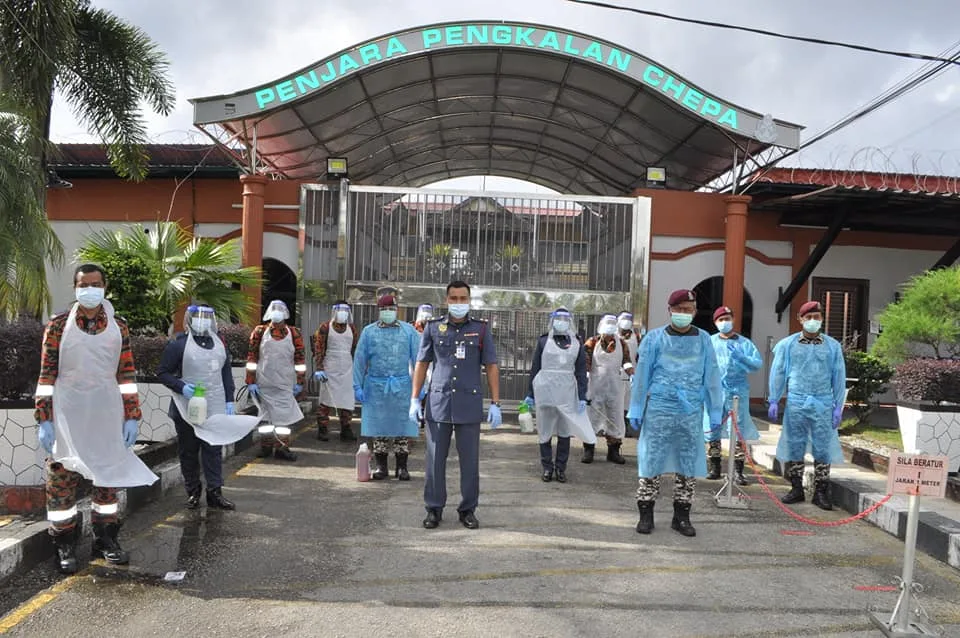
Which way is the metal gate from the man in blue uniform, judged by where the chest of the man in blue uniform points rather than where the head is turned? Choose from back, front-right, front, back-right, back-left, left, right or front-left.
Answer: back

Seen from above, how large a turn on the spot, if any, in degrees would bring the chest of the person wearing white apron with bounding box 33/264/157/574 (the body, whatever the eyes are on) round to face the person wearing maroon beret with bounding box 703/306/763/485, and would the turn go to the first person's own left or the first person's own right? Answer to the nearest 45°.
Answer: approximately 90° to the first person's own left

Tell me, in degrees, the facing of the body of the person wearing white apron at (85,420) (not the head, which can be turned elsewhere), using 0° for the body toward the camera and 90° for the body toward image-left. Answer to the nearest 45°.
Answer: approximately 0°

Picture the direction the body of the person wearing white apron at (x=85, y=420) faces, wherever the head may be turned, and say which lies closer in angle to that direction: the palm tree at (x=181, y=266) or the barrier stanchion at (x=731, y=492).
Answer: the barrier stanchion

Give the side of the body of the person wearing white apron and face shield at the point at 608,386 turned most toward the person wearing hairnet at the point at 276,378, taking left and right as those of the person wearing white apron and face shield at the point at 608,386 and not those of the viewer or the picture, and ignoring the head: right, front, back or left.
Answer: right

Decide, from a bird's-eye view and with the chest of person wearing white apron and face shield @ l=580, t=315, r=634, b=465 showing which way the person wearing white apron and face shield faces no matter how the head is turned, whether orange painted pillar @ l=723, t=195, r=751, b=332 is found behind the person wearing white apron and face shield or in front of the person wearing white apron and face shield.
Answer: behind

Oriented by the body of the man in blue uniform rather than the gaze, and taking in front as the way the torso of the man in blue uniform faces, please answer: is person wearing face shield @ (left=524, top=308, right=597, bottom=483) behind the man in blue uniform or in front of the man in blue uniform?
behind

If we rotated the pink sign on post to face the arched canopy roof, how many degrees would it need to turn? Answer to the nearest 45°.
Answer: approximately 135° to its right

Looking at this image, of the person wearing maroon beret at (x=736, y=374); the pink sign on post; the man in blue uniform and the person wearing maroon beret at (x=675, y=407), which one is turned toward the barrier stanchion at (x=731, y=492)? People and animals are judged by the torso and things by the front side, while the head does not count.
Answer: the person wearing maroon beret at (x=736, y=374)

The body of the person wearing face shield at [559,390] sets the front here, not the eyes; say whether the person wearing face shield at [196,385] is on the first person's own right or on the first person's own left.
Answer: on the first person's own right

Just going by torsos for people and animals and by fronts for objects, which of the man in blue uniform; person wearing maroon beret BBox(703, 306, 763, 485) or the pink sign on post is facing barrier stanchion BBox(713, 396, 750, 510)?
the person wearing maroon beret

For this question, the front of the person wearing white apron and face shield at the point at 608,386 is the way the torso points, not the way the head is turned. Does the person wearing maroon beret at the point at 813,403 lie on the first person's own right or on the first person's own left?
on the first person's own left

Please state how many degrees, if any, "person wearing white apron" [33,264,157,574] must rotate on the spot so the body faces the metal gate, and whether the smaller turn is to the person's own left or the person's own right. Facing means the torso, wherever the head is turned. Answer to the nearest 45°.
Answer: approximately 135° to the person's own left
